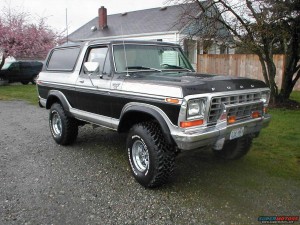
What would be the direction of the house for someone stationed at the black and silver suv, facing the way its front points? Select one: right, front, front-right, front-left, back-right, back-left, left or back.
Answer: back-left

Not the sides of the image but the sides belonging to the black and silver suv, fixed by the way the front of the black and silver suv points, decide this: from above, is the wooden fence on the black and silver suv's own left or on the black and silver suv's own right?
on the black and silver suv's own left

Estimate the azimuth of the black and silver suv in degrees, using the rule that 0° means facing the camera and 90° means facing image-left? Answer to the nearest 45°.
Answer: approximately 315°

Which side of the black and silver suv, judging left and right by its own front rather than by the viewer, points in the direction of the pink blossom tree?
back

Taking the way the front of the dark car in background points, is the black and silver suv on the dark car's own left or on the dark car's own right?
on the dark car's own left

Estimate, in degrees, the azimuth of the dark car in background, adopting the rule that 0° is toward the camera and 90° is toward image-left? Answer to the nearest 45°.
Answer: approximately 45°

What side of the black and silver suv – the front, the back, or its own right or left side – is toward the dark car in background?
back
